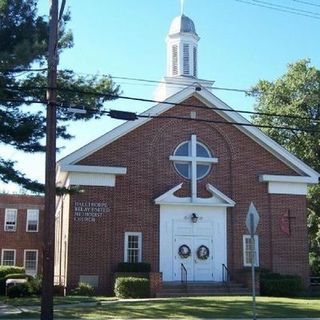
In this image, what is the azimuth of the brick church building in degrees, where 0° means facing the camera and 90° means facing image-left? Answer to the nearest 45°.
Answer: approximately 0°

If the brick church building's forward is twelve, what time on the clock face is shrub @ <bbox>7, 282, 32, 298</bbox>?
The shrub is roughly at 2 o'clock from the brick church building.

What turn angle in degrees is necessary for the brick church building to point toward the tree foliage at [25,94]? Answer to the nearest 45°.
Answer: approximately 45° to its right

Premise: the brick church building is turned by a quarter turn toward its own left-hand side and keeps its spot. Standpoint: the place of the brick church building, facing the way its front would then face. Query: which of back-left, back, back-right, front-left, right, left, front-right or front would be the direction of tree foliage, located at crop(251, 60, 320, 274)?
front-left

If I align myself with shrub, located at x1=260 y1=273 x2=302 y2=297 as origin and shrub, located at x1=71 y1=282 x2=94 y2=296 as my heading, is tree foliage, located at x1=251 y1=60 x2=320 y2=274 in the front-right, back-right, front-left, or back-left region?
back-right
